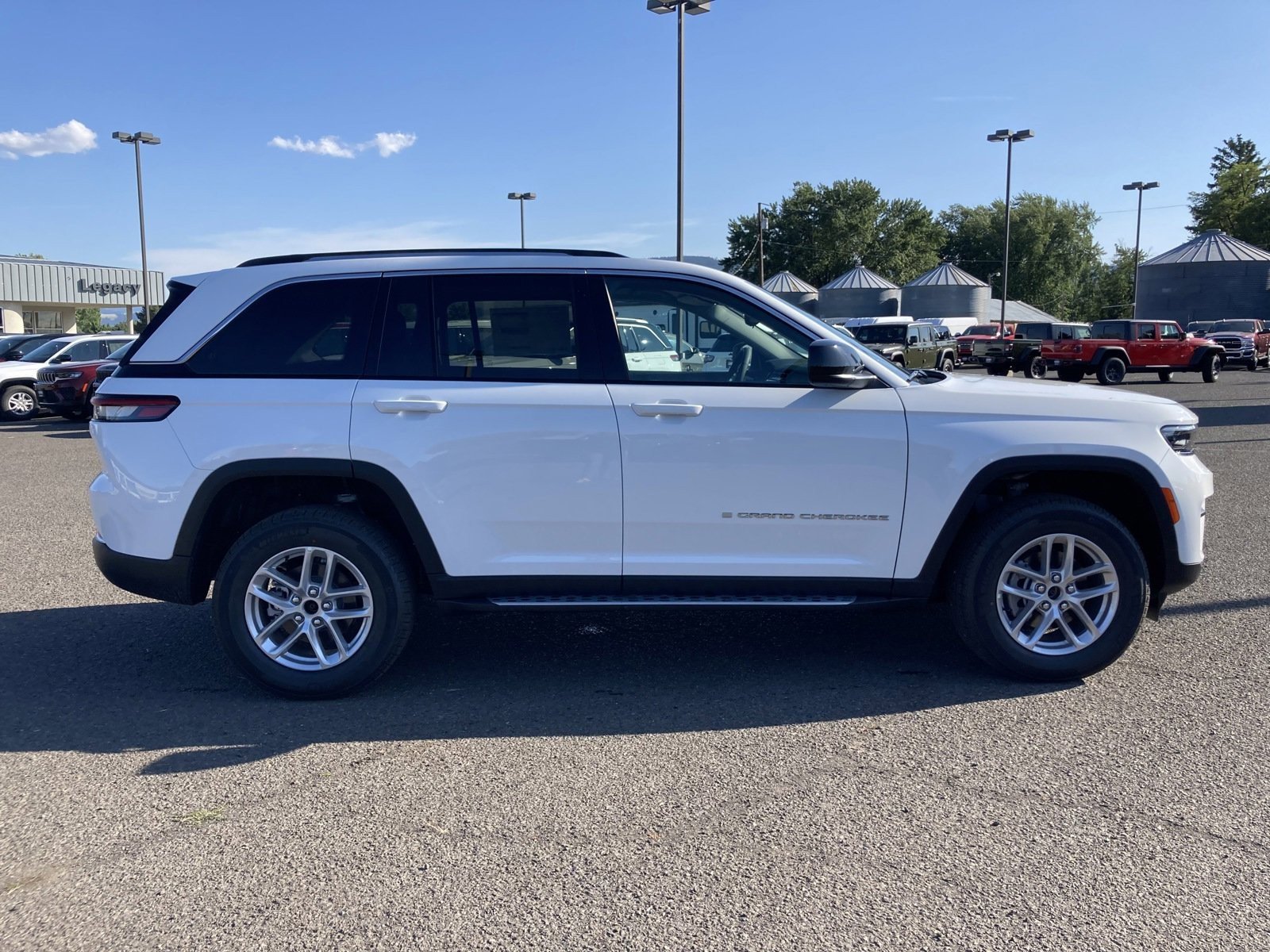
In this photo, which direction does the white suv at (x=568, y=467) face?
to the viewer's right

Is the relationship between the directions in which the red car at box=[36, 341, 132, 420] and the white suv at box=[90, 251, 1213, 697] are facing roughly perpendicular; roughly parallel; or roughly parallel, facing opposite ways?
roughly perpendicular

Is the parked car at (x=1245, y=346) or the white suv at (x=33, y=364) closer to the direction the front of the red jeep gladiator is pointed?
the parked car

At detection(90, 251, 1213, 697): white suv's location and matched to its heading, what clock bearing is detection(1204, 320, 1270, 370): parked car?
The parked car is roughly at 10 o'clock from the white suv.

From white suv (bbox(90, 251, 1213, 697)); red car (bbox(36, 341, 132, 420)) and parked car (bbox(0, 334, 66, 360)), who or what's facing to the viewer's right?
the white suv

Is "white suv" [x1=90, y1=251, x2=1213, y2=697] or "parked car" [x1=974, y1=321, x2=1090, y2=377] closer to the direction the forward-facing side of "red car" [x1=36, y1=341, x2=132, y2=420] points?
the white suv

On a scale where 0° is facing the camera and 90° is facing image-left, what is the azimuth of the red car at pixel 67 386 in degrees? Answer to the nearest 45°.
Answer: approximately 45°

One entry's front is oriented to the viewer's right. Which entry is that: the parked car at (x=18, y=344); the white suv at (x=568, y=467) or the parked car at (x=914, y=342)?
the white suv

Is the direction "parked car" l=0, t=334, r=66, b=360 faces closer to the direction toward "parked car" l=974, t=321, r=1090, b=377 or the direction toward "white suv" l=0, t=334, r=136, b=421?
the white suv

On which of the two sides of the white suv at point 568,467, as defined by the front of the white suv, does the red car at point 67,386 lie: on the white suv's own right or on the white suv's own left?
on the white suv's own left

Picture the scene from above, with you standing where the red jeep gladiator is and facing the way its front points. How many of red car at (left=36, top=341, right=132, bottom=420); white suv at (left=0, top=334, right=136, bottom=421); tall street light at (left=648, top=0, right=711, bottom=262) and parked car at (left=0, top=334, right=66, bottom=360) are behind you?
4

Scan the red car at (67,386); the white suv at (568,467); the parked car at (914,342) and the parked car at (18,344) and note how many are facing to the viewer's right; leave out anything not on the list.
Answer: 1

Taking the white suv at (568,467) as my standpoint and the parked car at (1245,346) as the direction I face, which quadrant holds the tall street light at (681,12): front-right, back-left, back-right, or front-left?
front-left

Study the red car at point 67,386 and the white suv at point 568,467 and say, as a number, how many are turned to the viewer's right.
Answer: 1

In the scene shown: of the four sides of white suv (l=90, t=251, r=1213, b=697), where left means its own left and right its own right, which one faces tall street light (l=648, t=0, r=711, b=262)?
left
